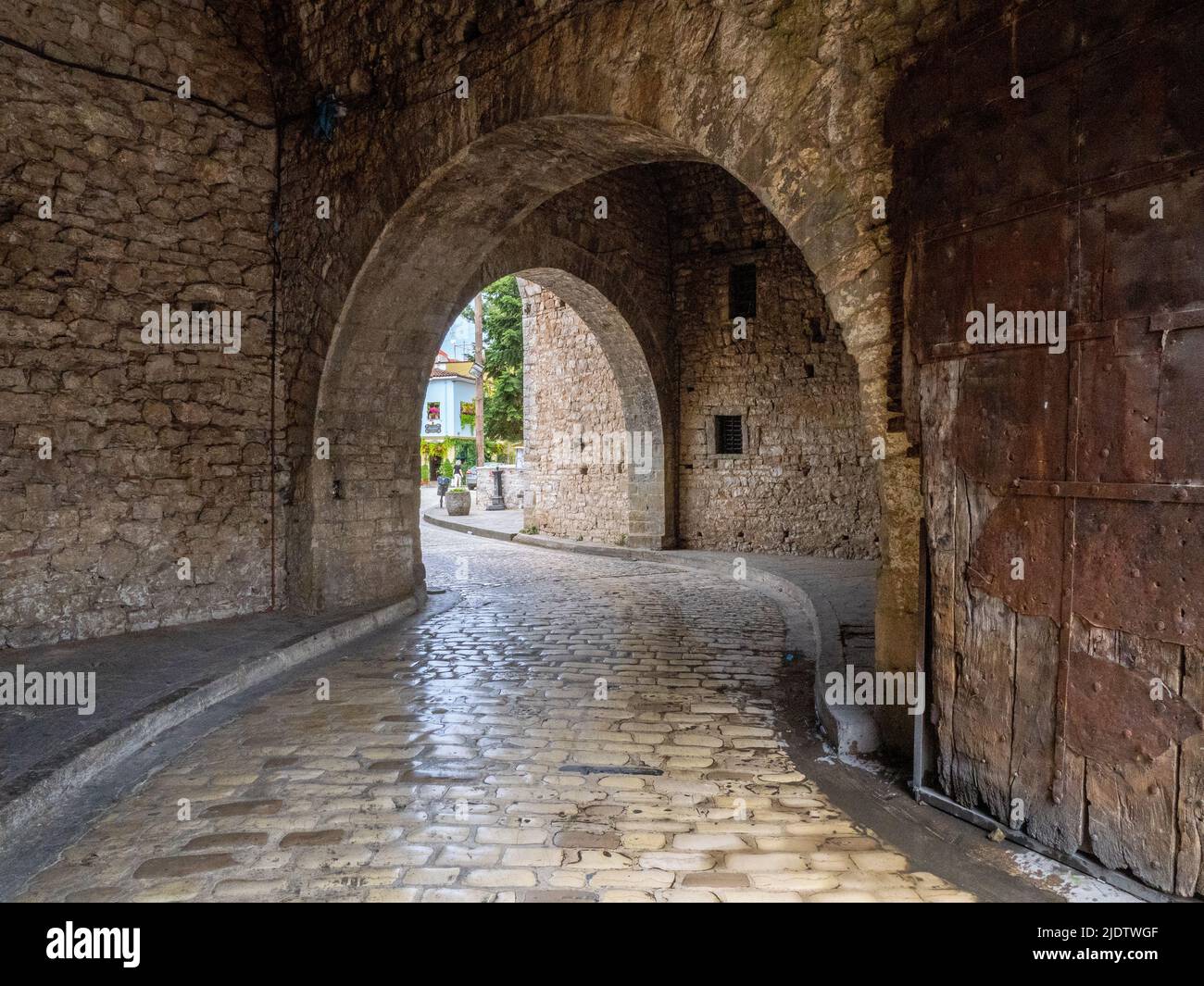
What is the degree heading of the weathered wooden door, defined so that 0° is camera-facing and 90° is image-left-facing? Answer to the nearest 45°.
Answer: approximately 45°

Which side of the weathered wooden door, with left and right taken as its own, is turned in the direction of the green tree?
right

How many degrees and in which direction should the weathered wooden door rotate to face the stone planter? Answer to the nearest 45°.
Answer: approximately 90° to its right

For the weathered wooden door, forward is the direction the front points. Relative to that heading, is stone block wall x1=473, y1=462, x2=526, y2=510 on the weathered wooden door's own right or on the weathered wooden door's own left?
on the weathered wooden door's own right
